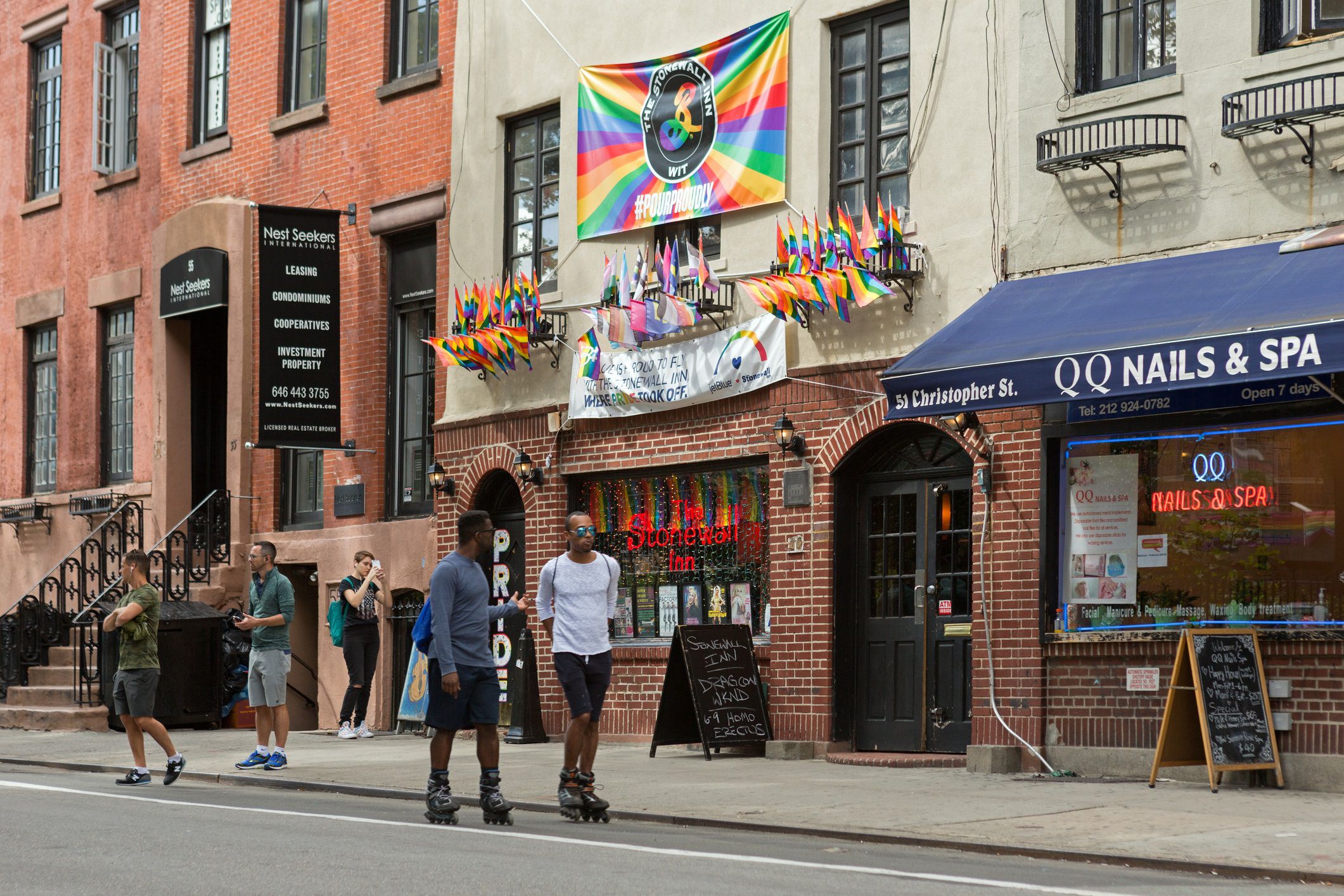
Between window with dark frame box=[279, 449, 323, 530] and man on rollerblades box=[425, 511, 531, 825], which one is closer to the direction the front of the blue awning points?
the man on rollerblades

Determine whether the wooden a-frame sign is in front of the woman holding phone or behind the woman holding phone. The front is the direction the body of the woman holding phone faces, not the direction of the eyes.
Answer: in front

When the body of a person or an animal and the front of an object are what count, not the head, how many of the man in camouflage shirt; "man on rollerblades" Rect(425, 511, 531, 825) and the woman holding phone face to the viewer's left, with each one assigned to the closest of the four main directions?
1

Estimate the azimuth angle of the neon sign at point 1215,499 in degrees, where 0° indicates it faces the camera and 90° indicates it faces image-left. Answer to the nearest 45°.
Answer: approximately 45°

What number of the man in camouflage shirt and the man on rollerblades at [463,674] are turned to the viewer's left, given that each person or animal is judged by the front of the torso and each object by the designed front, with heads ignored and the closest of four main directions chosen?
1

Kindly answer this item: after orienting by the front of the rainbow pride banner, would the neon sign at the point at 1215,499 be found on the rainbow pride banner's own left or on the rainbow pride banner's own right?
on the rainbow pride banner's own left

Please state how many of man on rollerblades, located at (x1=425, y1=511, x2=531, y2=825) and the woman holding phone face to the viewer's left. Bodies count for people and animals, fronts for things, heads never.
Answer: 0

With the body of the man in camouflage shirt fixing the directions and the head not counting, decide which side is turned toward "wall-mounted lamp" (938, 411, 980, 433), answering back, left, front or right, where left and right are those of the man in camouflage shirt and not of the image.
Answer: back

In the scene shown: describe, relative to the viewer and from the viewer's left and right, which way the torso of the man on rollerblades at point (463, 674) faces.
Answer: facing the viewer and to the right of the viewer

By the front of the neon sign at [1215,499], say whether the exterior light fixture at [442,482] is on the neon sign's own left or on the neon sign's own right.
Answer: on the neon sign's own right

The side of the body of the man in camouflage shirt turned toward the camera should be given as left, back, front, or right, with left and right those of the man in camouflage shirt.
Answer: left

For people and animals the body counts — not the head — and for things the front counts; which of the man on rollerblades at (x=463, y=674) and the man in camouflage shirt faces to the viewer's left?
the man in camouflage shirt

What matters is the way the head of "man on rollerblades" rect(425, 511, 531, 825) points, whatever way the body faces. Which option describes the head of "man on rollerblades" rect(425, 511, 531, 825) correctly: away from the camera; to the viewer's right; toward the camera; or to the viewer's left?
to the viewer's right
